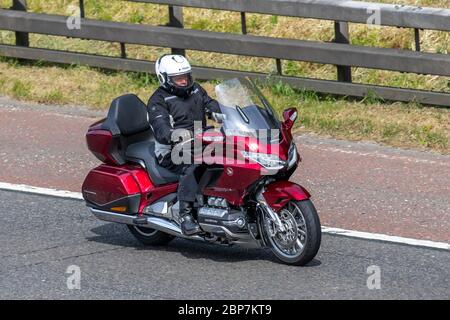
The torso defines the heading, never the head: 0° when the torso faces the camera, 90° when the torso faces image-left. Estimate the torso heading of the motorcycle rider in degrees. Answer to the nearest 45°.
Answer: approximately 315°

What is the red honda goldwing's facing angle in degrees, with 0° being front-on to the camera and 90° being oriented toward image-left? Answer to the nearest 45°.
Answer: approximately 315°

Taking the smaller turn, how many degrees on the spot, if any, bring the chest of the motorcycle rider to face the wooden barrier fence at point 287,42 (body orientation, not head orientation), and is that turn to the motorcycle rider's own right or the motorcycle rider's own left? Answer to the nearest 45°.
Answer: approximately 135° to the motorcycle rider's own left

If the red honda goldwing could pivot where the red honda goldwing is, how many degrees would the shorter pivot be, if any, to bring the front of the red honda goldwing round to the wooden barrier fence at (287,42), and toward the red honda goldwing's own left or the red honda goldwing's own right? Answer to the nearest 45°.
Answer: approximately 135° to the red honda goldwing's own left
